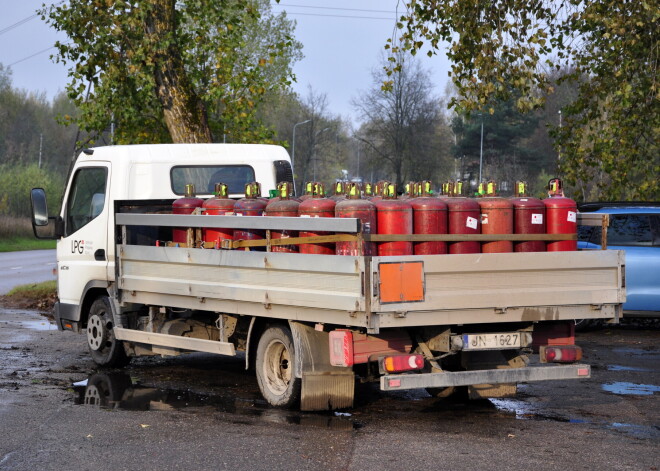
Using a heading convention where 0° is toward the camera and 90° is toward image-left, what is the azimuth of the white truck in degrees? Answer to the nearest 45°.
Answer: approximately 135°
